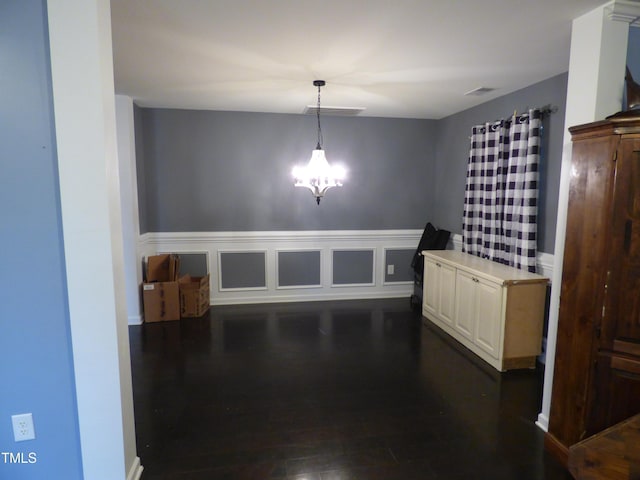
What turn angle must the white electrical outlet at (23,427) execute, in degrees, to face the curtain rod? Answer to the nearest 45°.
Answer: approximately 90° to its left

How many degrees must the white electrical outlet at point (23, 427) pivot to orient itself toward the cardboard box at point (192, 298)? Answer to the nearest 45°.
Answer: approximately 135° to its left

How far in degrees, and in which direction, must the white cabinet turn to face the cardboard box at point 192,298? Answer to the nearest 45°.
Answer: approximately 45° to its right

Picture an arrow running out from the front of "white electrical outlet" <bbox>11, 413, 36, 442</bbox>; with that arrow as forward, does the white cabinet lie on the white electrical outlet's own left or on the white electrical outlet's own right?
on the white electrical outlet's own left
